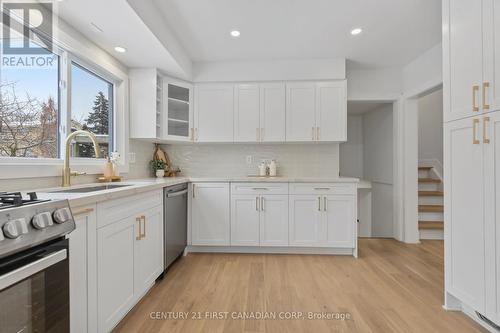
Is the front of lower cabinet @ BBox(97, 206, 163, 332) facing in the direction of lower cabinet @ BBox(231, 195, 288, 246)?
no

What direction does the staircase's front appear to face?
toward the camera

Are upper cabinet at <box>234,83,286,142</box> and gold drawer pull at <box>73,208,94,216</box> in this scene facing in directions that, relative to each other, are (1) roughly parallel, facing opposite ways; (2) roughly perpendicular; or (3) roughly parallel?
roughly perpendicular

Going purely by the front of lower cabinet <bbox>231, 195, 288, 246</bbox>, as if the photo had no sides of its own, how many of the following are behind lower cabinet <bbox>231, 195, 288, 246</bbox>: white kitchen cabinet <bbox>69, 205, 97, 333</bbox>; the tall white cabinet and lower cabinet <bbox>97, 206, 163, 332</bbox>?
0

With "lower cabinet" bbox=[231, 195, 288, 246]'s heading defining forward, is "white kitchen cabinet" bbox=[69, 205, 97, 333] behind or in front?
in front

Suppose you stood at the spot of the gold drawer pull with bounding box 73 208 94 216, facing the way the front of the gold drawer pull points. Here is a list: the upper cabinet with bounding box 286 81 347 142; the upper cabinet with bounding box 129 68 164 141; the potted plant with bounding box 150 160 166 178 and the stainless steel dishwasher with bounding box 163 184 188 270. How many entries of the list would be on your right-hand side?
0

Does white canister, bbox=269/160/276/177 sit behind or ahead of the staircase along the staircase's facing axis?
ahead

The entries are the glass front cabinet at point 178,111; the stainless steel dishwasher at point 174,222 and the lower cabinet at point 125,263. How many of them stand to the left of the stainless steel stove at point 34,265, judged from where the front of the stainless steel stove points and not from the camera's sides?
3

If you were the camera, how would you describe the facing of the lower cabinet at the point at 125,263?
facing the viewer and to the right of the viewer

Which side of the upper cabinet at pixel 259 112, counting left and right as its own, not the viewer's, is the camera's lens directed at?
front

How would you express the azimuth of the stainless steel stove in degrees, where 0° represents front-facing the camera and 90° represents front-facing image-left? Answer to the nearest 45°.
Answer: approximately 315°

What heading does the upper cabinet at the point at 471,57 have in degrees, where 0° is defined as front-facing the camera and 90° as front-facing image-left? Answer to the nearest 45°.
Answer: approximately 45°

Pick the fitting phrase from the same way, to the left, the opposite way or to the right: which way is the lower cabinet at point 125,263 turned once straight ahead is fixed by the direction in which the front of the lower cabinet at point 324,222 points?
to the left

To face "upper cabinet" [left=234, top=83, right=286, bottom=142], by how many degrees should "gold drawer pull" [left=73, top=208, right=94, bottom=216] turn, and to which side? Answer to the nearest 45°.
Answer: approximately 90° to its left

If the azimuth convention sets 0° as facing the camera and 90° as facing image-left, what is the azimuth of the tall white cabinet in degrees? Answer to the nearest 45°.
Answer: approximately 45°

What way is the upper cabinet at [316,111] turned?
toward the camera

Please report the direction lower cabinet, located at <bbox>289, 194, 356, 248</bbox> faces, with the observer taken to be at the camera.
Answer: facing the viewer

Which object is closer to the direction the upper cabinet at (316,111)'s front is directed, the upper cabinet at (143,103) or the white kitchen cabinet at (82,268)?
the white kitchen cabinet
